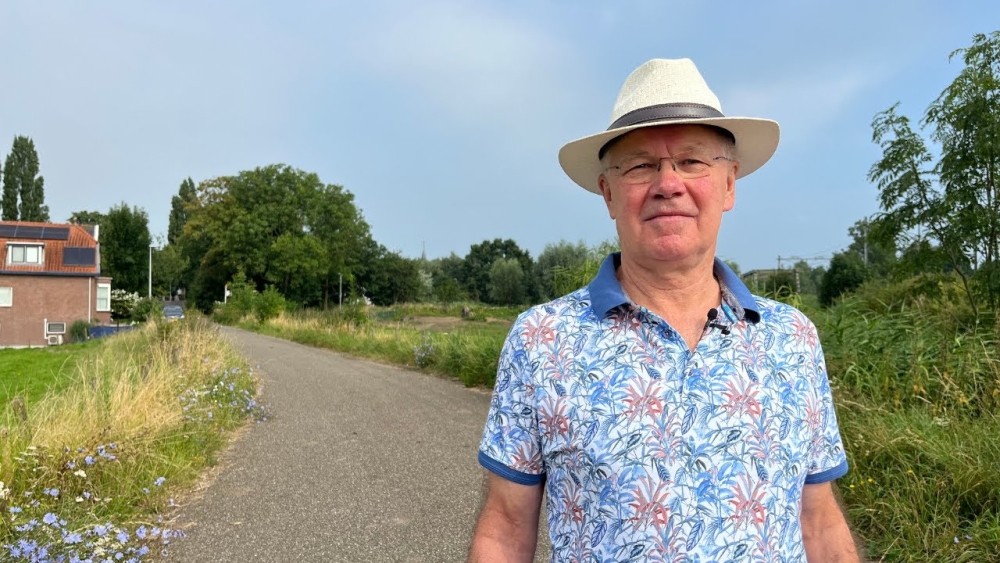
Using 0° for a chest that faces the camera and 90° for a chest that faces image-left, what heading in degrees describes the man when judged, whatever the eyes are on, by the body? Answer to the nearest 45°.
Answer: approximately 0°

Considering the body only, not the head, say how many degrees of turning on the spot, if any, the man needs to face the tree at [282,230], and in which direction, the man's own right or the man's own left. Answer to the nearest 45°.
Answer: approximately 135° to the man's own right

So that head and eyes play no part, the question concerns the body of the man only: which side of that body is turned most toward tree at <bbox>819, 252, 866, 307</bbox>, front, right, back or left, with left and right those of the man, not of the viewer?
back

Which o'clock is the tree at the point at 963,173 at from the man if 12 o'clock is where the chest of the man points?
The tree is roughly at 7 o'clock from the man.

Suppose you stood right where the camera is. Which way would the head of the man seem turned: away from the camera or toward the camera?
toward the camera

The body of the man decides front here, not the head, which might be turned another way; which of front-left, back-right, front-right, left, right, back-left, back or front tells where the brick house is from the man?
back-right

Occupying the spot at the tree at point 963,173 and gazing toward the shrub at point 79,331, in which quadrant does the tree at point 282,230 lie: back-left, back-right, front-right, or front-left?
front-right

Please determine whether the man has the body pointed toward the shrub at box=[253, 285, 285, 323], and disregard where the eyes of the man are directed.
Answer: no

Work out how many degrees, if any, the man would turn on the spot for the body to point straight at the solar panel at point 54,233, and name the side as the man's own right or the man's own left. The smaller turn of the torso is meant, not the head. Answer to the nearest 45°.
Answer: approximately 135° to the man's own right

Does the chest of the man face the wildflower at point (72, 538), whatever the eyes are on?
no

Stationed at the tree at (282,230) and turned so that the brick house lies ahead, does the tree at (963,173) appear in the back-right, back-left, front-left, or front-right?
front-left

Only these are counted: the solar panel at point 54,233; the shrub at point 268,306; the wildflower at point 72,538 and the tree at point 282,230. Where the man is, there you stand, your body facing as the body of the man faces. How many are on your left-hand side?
0
